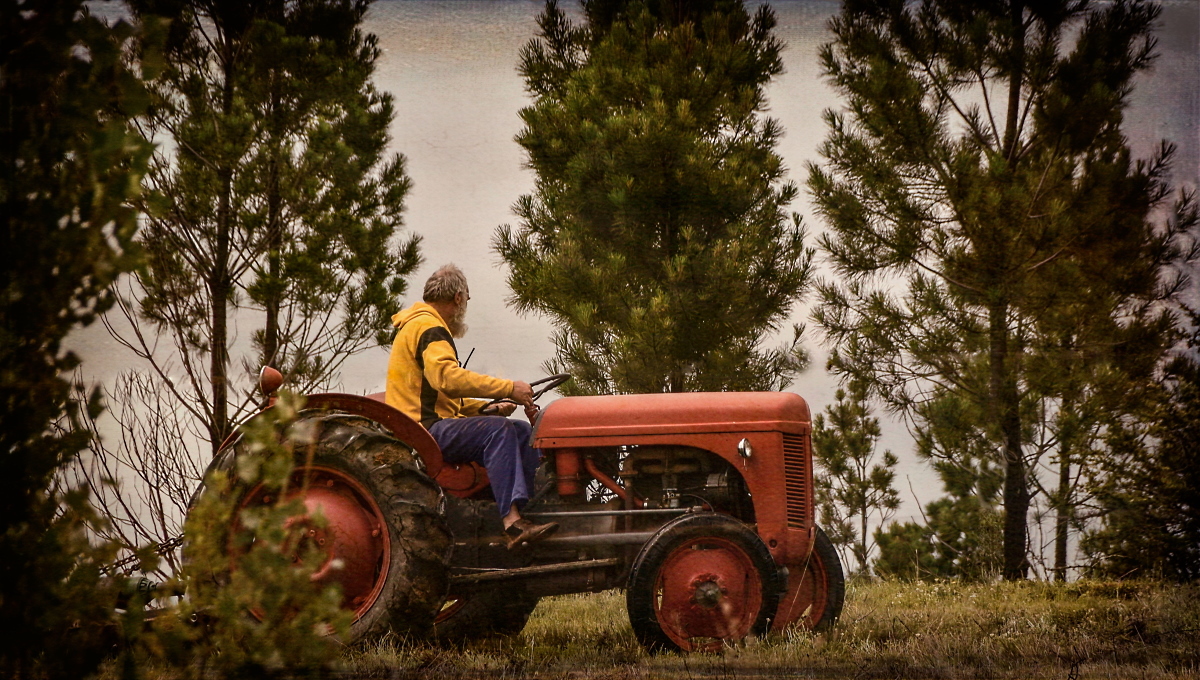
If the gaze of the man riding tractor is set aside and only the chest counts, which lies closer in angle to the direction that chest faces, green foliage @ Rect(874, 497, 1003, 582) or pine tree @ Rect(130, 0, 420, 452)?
the green foliage

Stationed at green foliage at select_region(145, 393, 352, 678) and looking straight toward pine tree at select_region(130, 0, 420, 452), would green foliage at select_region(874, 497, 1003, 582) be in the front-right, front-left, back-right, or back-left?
front-right

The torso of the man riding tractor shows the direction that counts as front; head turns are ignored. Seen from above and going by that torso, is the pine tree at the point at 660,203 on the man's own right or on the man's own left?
on the man's own left

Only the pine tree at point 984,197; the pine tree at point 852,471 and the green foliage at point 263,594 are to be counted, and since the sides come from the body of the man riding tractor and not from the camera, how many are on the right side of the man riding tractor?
1

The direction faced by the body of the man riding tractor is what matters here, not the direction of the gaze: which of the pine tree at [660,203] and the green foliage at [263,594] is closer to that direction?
the pine tree

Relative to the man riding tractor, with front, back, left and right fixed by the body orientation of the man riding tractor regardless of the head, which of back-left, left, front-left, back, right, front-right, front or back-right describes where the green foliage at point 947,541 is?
front-left

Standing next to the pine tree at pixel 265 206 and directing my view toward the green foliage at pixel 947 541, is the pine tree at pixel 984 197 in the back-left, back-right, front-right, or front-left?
front-right

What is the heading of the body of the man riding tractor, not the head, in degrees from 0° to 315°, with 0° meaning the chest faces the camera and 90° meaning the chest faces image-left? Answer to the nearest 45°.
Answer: approximately 270°

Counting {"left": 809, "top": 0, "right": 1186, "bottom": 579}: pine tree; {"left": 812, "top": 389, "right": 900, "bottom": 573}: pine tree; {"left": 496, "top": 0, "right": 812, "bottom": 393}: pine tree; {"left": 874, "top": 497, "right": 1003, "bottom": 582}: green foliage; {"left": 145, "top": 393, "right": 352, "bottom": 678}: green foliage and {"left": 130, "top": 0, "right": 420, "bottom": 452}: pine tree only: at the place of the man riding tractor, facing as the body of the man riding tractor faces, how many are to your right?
1

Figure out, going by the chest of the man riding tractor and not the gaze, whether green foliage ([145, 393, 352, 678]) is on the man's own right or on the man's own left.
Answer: on the man's own right
